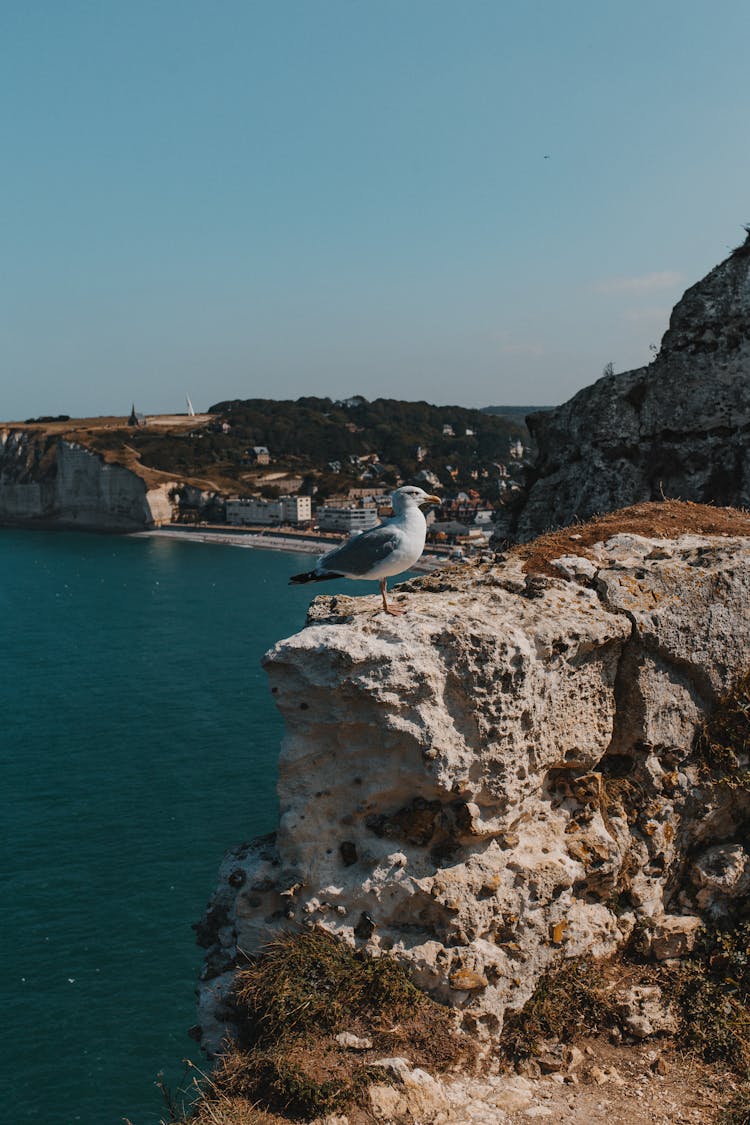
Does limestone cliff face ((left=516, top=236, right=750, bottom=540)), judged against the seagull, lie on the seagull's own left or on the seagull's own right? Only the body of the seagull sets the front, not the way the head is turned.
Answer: on the seagull's own left

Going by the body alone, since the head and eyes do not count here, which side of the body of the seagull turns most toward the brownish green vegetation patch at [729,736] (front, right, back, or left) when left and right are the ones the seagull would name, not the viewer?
front

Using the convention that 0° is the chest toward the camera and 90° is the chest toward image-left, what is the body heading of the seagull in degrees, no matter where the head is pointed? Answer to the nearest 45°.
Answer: approximately 270°
